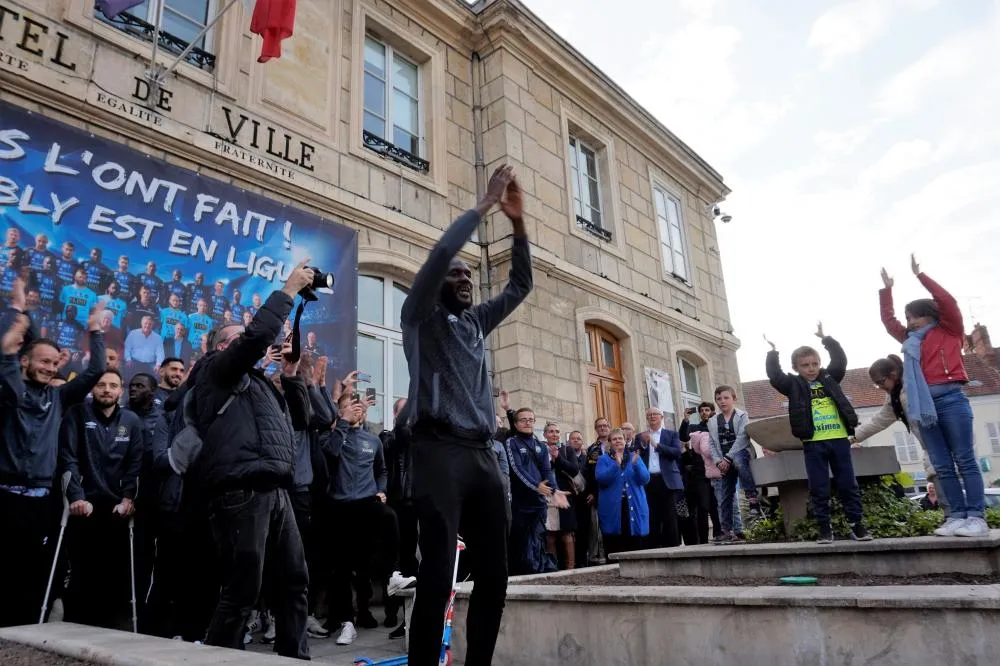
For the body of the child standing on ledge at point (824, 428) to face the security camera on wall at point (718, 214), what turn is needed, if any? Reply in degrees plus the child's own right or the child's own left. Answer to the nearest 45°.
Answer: approximately 180°

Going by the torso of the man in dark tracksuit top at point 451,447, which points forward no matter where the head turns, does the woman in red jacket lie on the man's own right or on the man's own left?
on the man's own left

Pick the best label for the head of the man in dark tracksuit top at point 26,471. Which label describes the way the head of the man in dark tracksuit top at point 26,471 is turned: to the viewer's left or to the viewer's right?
to the viewer's right

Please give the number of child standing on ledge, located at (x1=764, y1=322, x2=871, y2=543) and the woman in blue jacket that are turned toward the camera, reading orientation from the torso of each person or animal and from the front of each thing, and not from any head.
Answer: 2

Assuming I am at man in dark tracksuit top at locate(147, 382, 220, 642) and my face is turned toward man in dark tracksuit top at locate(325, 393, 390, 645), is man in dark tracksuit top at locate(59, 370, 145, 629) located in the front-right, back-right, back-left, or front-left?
back-left

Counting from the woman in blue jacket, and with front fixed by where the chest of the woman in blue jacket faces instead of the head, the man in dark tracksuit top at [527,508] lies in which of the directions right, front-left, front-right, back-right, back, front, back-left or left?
front-right

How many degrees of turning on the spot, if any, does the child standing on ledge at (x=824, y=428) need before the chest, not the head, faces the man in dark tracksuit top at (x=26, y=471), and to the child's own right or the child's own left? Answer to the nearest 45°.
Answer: approximately 45° to the child's own right

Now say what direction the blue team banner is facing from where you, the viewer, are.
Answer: facing the viewer and to the right of the viewer

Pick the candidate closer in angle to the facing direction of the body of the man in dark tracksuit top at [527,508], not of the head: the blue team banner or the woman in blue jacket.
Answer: the woman in blue jacket

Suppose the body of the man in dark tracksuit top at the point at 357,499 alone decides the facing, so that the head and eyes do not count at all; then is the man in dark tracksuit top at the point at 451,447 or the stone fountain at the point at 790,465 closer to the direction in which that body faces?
the man in dark tracksuit top

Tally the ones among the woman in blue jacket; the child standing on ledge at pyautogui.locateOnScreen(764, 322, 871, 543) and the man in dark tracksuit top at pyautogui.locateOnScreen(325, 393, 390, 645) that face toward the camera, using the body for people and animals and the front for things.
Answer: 3

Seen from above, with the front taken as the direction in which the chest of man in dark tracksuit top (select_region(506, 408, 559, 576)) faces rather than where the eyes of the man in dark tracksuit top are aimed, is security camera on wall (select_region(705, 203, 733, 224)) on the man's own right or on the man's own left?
on the man's own left
